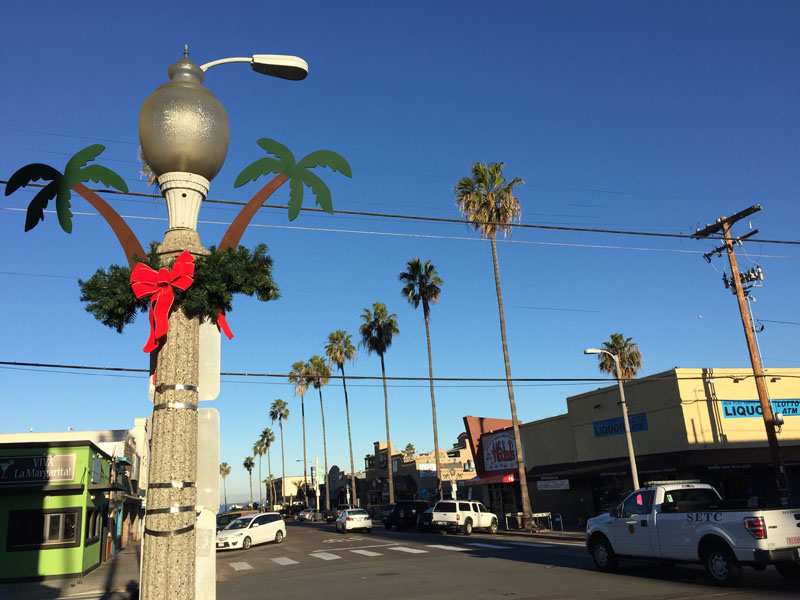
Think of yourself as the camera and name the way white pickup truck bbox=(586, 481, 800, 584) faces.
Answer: facing away from the viewer and to the left of the viewer

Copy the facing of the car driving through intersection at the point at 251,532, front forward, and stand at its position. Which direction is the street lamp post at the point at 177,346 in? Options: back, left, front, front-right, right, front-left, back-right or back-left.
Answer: front-left

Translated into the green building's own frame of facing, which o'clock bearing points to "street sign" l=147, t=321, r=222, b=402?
The street sign is roughly at 12 o'clock from the green building.

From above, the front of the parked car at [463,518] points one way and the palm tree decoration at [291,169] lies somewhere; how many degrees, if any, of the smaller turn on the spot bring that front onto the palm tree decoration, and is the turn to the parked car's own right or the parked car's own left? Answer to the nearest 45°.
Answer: approximately 135° to the parked car's own right

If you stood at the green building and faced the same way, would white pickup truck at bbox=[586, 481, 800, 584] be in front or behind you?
in front

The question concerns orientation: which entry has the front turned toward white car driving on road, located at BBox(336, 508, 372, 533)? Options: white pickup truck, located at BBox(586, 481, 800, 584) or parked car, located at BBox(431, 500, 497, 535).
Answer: the white pickup truck

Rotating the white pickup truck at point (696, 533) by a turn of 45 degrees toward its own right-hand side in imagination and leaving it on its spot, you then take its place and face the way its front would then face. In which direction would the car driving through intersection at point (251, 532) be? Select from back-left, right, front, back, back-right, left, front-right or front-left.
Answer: front-left

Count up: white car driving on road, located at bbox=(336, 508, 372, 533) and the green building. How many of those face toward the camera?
1

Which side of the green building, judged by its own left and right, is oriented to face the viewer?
front

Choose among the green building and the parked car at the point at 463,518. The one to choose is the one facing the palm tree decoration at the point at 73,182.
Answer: the green building

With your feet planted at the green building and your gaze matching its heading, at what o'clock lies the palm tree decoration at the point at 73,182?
The palm tree decoration is roughly at 12 o'clock from the green building.

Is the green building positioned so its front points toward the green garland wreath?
yes

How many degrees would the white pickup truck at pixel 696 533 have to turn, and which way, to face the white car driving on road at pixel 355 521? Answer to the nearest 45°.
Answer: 0° — it already faces it

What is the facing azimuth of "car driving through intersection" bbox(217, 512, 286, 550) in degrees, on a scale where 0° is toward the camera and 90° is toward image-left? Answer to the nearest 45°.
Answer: approximately 45°
